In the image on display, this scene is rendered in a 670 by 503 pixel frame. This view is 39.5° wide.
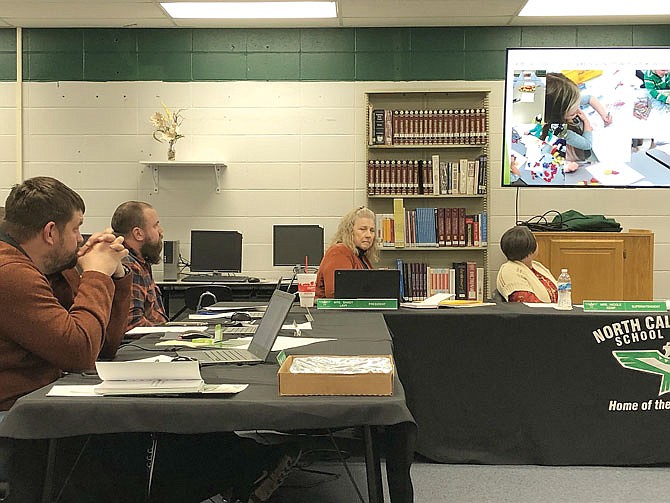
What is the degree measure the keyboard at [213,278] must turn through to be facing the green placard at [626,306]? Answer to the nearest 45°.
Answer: approximately 45° to its left

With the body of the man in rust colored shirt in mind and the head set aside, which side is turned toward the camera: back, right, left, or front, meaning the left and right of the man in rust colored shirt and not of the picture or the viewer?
right

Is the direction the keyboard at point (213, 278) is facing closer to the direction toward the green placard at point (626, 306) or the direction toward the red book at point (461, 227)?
the green placard

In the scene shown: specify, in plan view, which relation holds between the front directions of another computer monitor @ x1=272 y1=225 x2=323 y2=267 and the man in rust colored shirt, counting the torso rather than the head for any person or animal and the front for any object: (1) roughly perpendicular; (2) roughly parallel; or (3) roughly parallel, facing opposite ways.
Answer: roughly perpendicular

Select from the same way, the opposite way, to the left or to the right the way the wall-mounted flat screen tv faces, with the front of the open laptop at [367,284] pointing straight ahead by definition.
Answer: the opposite way

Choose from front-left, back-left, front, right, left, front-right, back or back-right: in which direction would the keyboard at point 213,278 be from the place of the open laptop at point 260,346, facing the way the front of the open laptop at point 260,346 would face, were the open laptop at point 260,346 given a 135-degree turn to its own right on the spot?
front-left

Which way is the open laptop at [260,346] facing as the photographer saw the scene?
facing to the left of the viewer

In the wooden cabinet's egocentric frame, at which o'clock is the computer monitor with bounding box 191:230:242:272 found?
The computer monitor is roughly at 3 o'clock from the wooden cabinet.

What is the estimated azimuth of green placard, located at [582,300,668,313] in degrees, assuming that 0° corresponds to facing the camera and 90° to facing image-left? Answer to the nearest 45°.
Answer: approximately 0°

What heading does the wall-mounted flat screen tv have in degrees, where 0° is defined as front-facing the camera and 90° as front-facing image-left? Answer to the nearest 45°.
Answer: approximately 0°
